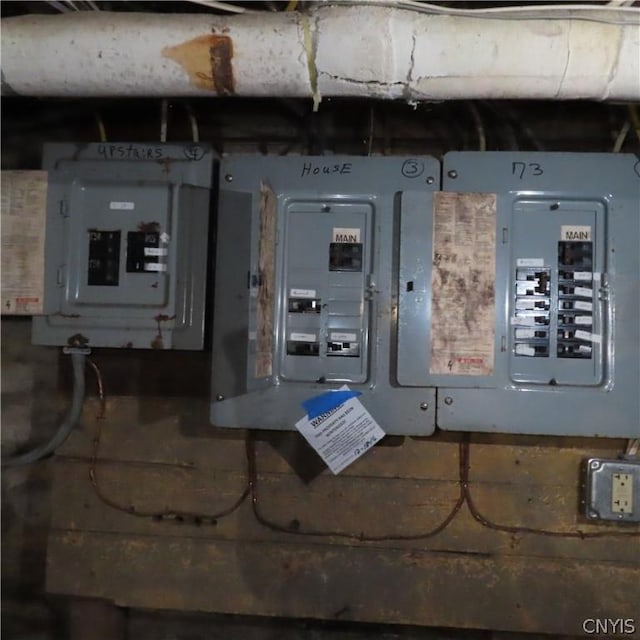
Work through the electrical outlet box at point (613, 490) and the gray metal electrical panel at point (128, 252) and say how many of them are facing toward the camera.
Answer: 2

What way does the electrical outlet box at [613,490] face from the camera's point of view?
toward the camera

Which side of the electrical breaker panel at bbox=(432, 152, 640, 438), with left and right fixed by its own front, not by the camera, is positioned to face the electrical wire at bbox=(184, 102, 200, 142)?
right

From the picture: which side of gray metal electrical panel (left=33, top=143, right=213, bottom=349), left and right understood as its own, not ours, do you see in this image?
front

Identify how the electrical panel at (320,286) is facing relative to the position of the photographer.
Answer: facing the viewer

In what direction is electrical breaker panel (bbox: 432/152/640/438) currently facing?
toward the camera
